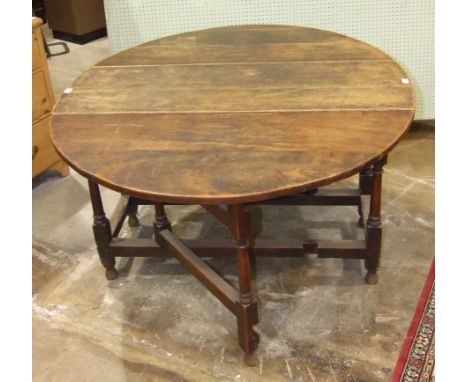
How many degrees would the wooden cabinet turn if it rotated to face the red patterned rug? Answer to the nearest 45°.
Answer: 0° — it already faces it

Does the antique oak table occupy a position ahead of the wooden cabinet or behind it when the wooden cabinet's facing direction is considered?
ahead

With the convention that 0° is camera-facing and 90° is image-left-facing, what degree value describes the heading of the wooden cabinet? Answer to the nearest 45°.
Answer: approximately 315°
